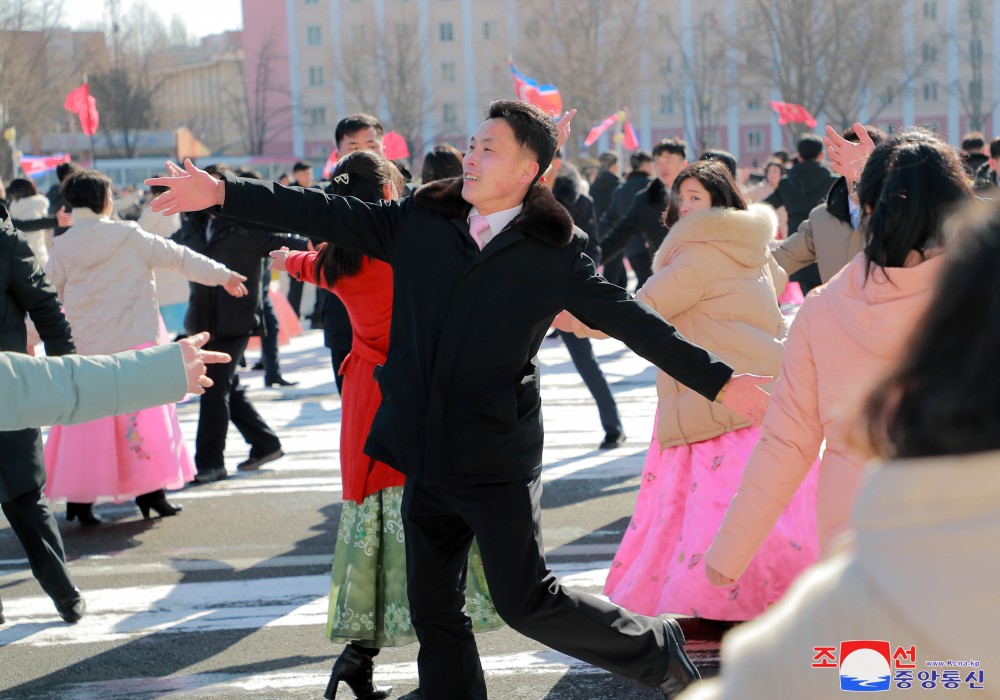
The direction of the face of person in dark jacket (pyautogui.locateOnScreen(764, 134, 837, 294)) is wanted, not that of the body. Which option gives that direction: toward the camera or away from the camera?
away from the camera

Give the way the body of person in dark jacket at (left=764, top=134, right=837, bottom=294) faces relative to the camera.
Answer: away from the camera

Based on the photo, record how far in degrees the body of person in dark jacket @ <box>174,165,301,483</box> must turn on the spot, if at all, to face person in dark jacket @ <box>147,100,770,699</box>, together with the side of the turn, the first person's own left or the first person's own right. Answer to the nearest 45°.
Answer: approximately 45° to the first person's own left

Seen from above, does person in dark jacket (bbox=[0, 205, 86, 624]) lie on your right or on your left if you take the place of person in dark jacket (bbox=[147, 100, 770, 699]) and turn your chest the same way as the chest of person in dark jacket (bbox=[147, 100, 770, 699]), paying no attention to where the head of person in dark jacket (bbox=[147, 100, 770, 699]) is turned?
on your right

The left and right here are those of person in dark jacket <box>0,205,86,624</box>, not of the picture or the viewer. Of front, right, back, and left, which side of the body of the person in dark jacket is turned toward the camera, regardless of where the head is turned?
left

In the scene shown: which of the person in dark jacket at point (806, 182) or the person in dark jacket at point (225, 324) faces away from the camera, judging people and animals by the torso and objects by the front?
the person in dark jacket at point (806, 182)

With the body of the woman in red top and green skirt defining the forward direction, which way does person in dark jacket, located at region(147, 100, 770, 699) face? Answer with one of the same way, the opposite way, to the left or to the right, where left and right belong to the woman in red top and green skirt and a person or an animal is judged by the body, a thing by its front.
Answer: the opposite way
